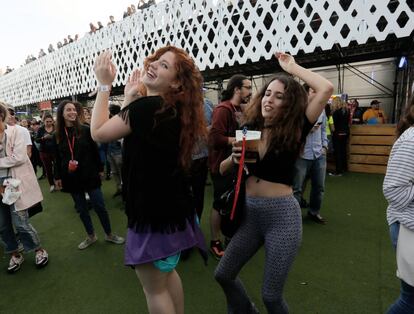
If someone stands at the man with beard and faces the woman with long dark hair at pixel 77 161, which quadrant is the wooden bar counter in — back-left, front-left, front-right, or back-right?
back-right

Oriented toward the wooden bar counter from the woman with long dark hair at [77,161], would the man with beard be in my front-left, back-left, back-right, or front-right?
front-right

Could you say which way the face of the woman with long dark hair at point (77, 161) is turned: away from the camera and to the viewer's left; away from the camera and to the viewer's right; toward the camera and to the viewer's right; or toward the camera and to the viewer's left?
toward the camera and to the viewer's right

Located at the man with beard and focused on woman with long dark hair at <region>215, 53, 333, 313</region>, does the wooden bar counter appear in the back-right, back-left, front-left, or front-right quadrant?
back-left

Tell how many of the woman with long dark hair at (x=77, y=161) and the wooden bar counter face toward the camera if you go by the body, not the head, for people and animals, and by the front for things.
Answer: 2

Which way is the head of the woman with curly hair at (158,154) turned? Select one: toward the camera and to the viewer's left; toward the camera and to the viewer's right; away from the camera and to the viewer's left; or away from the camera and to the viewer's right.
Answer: toward the camera and to the viewer's left

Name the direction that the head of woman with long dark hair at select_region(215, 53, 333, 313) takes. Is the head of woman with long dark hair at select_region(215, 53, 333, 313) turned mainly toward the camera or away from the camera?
toward the camera

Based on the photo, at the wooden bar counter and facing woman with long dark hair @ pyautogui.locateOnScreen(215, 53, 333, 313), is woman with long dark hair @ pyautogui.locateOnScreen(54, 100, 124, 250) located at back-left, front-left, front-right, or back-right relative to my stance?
front-right

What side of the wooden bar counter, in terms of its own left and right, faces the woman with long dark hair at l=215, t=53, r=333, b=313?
front

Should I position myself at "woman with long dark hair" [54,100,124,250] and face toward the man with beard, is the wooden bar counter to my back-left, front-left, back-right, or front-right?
front-left

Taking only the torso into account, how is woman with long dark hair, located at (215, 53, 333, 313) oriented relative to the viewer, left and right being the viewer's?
facing the viewer and to the left of the viewer

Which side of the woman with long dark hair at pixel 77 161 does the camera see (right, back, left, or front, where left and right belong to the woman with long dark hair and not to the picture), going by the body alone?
front

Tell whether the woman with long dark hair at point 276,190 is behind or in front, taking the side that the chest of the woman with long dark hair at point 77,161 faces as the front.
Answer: in front

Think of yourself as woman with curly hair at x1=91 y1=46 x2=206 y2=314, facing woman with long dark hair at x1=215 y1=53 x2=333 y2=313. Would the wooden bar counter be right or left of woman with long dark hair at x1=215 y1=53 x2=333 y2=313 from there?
left

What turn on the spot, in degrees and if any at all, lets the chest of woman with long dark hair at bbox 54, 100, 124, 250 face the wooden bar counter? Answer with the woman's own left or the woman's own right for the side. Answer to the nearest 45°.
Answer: approximately 90° to the woman's own left
